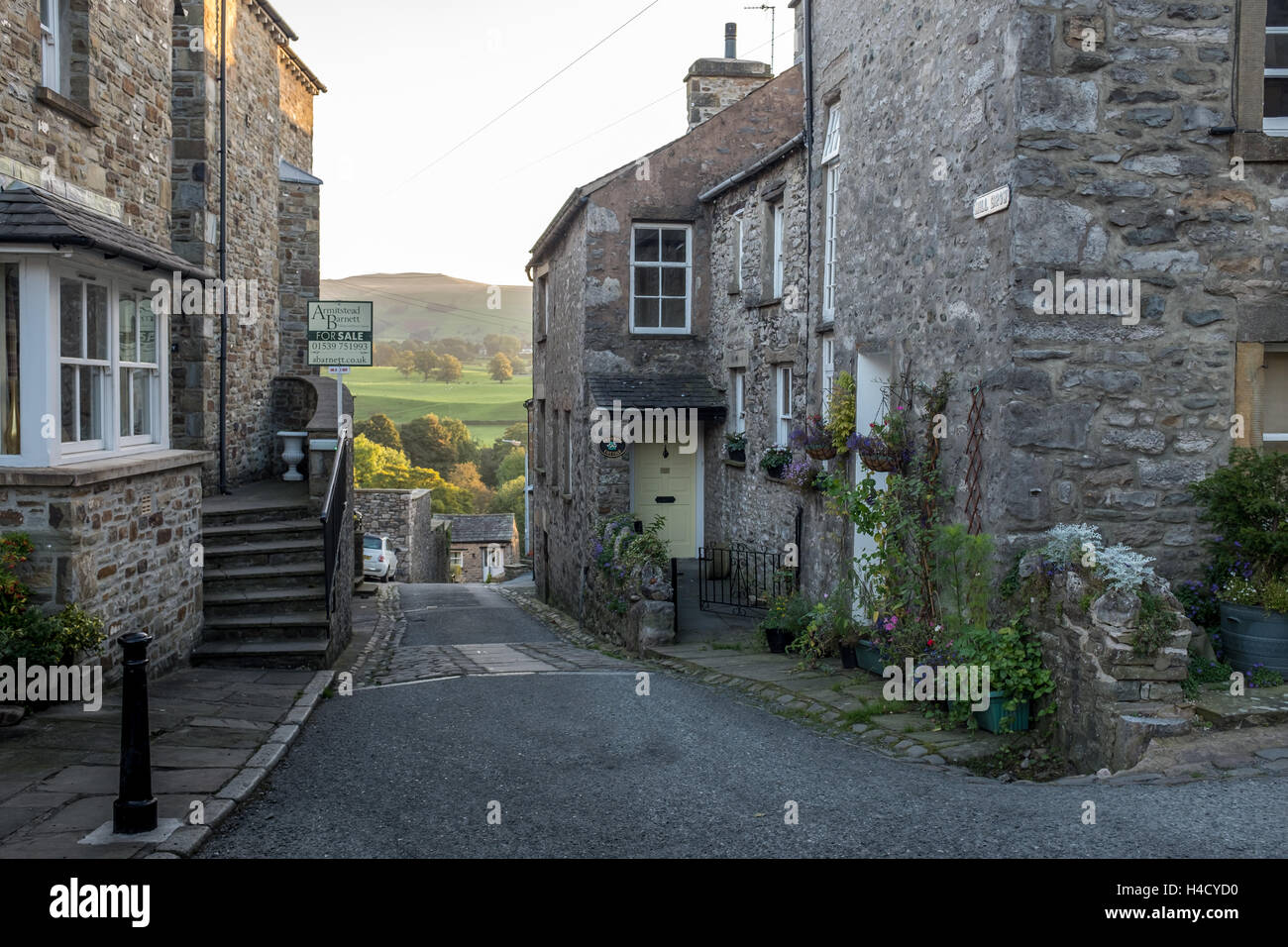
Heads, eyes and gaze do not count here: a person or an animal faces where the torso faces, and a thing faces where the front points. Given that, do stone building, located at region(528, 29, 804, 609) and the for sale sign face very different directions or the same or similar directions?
same or similar directions

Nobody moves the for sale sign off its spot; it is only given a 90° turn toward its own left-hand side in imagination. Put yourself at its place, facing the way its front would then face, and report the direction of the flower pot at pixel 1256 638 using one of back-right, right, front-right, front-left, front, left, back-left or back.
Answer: front-right

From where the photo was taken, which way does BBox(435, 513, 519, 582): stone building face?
toward the camera

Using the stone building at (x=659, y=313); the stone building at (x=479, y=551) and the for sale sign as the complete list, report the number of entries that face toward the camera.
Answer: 3

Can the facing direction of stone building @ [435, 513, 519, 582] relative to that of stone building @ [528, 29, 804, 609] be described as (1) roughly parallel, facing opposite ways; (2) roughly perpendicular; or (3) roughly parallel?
roughly parallel

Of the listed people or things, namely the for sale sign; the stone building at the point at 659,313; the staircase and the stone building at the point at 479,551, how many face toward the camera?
4

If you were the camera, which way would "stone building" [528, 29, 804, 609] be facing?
facing the viewer

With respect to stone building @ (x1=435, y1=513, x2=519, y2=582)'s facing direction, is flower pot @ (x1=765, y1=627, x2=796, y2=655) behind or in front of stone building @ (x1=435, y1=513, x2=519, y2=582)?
in front

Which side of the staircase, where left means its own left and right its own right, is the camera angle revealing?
front

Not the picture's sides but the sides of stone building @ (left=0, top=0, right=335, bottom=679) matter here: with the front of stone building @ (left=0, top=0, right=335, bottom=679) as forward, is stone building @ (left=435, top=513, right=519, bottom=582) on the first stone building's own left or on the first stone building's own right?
on the first stone building's own left

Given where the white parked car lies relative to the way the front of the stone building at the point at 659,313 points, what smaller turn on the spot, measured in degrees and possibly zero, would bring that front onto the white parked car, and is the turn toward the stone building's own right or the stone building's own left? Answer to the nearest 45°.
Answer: approximately 135° to the stone building's own right

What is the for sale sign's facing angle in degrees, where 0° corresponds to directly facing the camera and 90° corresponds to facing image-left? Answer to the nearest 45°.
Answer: approximately 0°

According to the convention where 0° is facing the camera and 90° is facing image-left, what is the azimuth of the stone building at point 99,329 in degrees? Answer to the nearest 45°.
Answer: approximately 315°

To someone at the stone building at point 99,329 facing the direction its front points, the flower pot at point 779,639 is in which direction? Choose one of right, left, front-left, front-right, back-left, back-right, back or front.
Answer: front-left
